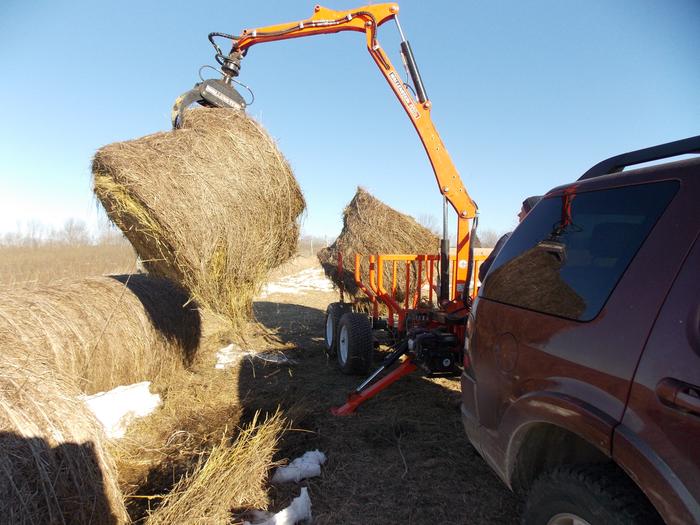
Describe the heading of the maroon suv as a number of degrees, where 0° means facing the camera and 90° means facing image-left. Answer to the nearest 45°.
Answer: approximately 315°

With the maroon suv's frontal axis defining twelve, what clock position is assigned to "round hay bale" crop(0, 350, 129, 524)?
The round hay bale is roughly at 4 o'clock from the maroon suv.

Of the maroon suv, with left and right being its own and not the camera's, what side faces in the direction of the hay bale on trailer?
back

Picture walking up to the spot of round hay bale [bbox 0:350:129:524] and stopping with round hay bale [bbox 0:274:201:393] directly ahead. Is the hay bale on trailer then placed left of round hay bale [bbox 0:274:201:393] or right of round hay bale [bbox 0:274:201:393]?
right

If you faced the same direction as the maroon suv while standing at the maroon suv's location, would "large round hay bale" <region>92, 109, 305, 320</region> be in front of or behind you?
behind

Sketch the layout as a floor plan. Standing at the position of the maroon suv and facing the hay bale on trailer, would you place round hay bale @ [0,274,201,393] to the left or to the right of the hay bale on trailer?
left

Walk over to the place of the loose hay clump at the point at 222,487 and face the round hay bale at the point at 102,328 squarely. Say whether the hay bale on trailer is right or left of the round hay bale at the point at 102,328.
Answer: right

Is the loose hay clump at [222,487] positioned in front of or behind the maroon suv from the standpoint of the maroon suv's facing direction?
behind
